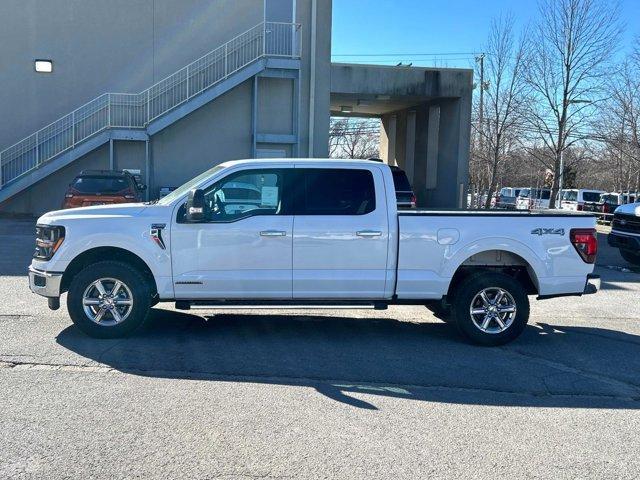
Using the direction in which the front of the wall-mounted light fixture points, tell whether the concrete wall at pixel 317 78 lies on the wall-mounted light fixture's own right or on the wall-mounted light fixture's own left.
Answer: on the wall-mounted light fixture's own left

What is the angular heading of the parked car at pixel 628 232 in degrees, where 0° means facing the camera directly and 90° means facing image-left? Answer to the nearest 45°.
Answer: approximately 45°

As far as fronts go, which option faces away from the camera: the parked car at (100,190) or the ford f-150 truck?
the parked car

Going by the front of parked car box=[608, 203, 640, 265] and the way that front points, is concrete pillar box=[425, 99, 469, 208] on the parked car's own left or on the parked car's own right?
on the parked car's own right

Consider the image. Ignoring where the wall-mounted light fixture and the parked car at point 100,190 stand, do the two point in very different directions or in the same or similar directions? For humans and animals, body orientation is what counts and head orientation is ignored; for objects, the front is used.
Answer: very different directions

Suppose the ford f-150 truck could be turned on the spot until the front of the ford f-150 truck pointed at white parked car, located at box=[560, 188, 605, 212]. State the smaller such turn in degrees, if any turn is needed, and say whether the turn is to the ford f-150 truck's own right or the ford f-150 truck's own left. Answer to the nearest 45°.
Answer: approximately 135° to the ford f-150 truck's own right

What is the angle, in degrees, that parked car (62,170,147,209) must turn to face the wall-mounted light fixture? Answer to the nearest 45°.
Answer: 0° — it already faces it

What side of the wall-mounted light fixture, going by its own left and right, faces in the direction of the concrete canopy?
left

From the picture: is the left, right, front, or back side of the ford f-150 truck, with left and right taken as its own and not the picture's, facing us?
left

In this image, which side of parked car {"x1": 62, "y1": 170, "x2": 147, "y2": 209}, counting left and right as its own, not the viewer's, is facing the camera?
back

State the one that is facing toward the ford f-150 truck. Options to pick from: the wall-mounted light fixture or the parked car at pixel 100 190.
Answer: the wall-mounted light fixture

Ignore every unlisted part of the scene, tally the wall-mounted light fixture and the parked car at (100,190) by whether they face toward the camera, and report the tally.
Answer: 1

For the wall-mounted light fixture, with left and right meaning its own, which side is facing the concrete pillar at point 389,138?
left

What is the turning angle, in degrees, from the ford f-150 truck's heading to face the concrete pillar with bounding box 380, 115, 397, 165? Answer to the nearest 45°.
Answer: approximately 90° to its right
